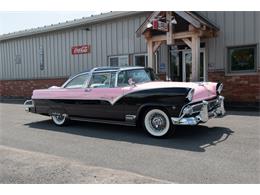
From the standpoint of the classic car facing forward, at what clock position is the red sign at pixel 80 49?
The red sign is roughly at 7 o'clock from the classic car.

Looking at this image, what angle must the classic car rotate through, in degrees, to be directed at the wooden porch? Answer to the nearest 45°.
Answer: approximately 135° to its left

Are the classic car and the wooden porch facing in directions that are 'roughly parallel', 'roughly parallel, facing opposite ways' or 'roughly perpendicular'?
roughly perpendicular

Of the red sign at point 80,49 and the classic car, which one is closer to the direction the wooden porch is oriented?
the classic car

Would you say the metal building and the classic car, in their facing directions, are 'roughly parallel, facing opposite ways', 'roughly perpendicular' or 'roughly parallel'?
roughly perpendicular

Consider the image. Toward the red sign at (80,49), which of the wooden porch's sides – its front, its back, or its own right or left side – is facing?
right

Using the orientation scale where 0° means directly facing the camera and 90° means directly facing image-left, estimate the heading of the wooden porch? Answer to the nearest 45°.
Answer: approximately 45°

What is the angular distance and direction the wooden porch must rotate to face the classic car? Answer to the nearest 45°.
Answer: approximately 45° to its left
